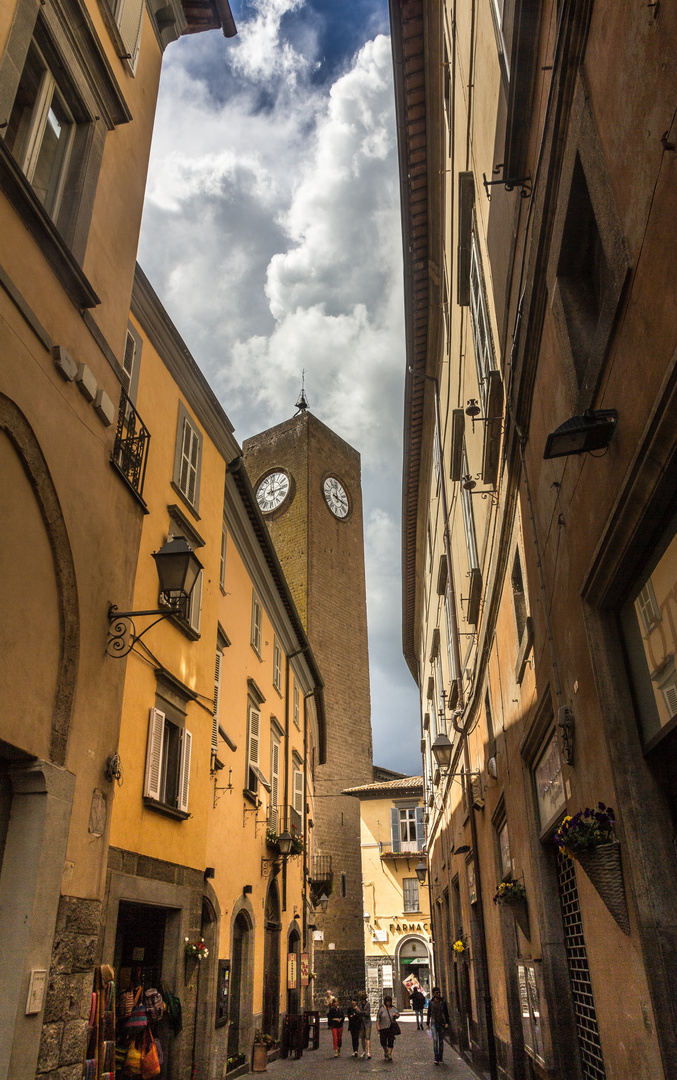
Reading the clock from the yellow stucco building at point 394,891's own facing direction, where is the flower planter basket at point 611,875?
The flower planter basket is roughly at 12 o'clock from the yellow stucco building.

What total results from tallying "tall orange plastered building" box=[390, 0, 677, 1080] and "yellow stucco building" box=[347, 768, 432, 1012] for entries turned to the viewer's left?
1

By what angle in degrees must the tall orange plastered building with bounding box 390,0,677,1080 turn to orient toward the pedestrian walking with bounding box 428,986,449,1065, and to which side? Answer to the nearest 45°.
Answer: approximately 90° to its right

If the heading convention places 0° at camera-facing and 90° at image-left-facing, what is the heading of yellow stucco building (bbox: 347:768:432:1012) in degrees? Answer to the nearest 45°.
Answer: approximately 0°

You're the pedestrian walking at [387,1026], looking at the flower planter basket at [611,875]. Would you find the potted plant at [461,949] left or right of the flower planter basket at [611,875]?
left

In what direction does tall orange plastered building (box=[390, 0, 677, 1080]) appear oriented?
to the viewer's left

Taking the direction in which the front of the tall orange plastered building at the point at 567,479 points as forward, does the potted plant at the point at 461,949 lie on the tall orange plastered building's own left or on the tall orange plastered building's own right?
on the tall orange plastered building's own right

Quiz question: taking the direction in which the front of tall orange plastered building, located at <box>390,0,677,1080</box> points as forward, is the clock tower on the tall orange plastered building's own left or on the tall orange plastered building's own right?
on the tall orange plastered building's own right

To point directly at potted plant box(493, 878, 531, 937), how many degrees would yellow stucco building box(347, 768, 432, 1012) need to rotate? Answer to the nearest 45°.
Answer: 0° — it already faces it

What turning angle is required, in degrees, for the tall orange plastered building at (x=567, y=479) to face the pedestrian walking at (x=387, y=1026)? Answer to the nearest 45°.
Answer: approximately 90° to its right

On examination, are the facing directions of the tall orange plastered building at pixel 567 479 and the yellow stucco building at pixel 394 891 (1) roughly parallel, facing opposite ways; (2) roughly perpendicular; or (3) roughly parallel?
roughly perpendicular
